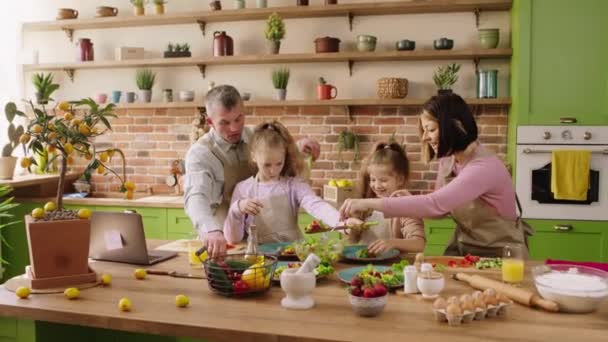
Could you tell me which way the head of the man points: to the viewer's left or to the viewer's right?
to the viewer's right

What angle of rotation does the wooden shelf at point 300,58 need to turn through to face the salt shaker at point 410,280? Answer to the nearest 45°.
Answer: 0° — it already faces it

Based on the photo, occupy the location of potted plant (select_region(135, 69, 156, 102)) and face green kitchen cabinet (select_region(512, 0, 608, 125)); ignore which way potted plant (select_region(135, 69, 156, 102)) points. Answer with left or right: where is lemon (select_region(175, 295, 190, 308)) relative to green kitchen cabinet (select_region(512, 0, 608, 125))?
right

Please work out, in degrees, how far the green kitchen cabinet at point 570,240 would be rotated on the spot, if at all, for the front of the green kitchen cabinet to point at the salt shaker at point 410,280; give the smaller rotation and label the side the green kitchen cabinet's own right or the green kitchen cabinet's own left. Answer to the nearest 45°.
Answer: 0° — it already faces it

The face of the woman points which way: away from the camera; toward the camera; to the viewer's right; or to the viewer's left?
to the viewer's left

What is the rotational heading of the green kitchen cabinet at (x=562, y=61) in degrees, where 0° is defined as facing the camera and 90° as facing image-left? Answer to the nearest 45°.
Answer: approximately 0°

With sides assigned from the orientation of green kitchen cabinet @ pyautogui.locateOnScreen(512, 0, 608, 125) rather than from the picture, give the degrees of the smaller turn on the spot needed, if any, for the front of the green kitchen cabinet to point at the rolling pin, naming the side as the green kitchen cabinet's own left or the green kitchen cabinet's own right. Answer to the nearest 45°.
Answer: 0° — it already faces it

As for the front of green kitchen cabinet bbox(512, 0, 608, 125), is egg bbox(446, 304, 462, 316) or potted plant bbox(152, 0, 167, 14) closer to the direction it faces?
the egg

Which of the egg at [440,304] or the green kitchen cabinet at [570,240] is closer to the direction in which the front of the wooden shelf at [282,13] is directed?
the egg

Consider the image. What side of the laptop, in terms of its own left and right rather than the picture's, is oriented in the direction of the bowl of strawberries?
right

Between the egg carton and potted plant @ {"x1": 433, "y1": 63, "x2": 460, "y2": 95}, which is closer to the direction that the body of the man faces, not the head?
the egg carton
